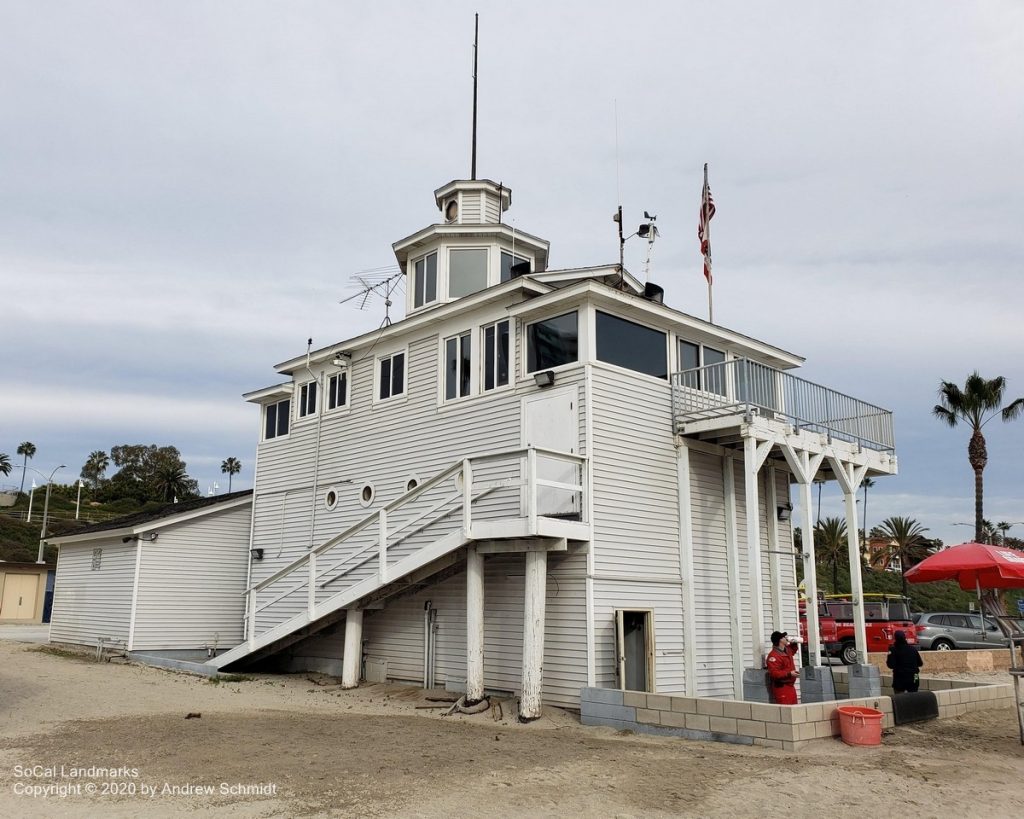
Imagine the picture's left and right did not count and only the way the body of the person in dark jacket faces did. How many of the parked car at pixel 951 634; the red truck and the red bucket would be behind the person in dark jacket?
1

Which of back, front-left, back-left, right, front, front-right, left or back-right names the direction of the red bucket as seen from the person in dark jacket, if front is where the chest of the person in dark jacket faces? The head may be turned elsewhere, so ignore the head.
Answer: back

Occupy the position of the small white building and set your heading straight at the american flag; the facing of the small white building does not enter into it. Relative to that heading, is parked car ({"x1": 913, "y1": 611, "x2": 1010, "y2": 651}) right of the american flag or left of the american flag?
left

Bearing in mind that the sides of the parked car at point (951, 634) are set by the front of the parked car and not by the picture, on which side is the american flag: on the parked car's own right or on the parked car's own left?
on the parked car's own right

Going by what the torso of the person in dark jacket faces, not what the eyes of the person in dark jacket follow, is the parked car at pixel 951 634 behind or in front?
in front

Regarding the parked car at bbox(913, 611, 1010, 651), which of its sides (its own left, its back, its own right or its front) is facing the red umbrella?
right

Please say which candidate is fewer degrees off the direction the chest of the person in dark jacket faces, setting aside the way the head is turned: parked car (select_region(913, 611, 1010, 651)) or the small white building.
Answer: the parked car

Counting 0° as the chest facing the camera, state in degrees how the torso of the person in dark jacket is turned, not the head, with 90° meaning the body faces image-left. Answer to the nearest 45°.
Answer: approximately 180°

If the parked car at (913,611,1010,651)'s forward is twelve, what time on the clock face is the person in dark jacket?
The person in dark jacket is roughly at 3 o'clock from the parked car.

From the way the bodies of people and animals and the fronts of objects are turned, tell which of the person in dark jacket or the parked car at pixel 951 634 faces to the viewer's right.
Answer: the parked car

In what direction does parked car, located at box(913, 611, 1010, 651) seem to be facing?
to the viewer's right
